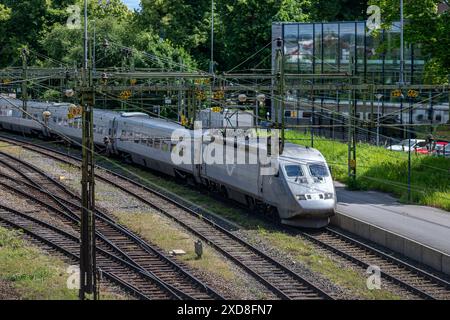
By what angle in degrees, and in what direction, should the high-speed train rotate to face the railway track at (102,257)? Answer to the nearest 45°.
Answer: approximately 90° to its right

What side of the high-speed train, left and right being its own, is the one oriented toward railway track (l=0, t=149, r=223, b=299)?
right

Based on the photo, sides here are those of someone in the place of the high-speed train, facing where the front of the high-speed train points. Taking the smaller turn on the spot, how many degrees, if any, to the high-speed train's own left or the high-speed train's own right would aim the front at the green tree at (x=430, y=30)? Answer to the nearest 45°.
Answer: approximately 90° to the high-speed train's own left

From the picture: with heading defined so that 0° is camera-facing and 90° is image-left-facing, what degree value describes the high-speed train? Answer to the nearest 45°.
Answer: approximately 315°
